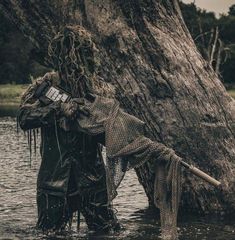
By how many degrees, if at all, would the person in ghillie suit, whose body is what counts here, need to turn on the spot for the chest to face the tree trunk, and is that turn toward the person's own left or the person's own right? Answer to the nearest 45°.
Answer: approximately 135° to the person's own left

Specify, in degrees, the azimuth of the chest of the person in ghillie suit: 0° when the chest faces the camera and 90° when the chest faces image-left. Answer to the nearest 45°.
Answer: approximately 0°
